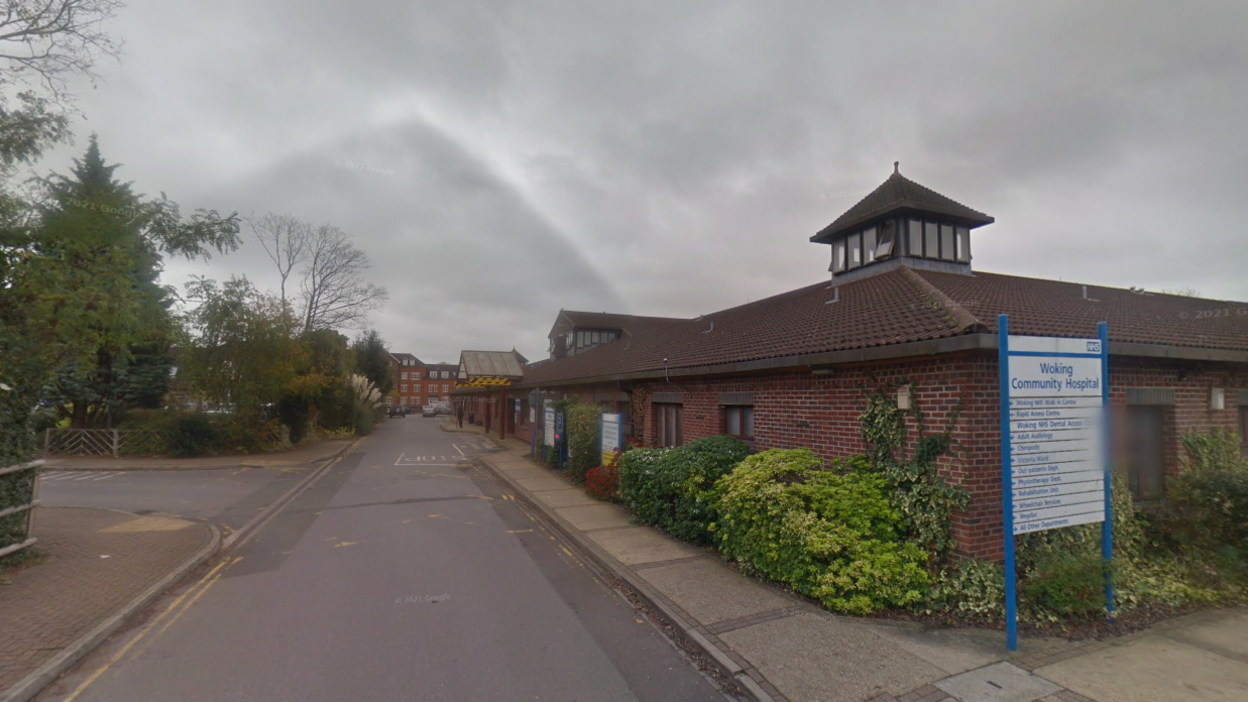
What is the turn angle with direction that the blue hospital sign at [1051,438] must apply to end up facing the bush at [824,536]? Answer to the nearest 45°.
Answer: approximately 135° to its right

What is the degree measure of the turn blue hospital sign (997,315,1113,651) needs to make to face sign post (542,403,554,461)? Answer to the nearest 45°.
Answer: approximately 180°

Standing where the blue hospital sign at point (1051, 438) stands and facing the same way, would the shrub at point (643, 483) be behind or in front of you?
behind

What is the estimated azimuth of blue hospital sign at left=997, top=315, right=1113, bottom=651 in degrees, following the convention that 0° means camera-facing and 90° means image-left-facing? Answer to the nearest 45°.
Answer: approximately 315°

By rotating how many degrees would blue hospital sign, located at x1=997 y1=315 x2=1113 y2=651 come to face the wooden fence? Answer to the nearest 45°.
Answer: approximately 135° to its right

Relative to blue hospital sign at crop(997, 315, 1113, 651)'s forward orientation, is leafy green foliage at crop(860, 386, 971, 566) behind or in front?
behind

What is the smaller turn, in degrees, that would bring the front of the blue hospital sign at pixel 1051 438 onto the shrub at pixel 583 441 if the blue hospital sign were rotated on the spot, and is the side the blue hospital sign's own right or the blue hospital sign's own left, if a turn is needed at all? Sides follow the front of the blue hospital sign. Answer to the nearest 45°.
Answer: approximately 180°

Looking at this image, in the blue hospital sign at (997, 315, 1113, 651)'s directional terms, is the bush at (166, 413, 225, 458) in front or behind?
behind
